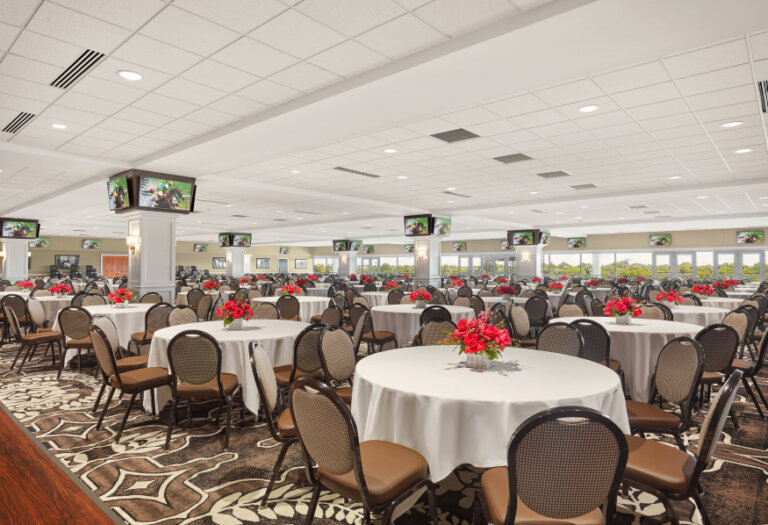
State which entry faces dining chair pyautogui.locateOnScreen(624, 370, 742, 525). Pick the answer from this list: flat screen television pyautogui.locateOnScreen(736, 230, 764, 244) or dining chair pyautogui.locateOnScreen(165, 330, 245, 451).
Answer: the flat screen television

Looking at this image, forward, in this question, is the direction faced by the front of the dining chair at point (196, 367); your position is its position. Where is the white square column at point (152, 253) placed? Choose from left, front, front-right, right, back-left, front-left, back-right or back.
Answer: front-left

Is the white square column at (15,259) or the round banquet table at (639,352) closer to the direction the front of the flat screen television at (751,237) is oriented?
the round banquet table

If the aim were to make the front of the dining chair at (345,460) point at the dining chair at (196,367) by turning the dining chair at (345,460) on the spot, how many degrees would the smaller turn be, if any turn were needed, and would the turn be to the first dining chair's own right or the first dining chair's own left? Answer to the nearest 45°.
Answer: approximately 90° to the first dining chair's own left

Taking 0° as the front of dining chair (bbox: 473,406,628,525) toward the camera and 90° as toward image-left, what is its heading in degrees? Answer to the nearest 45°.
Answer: approximately 135°

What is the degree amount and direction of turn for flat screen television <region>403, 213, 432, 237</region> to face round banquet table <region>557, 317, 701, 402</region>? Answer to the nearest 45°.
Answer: approximately 45° to its left

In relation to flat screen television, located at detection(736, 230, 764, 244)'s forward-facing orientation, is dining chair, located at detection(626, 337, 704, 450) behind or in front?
in front

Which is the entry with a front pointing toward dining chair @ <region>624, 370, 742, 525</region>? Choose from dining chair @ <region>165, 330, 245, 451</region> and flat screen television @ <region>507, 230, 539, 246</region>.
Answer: the flat screen television

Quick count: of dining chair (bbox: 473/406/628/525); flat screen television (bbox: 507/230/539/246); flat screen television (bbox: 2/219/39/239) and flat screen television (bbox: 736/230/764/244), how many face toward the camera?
3

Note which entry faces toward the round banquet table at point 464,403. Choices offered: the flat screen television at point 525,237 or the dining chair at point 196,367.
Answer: the flat screen television

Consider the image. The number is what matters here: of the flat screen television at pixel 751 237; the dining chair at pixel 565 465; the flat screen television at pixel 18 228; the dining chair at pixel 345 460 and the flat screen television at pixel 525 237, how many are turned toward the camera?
3

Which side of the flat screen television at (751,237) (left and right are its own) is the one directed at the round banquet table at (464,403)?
front

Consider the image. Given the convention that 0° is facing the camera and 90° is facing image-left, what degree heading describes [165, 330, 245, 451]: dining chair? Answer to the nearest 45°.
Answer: approximately 225°
